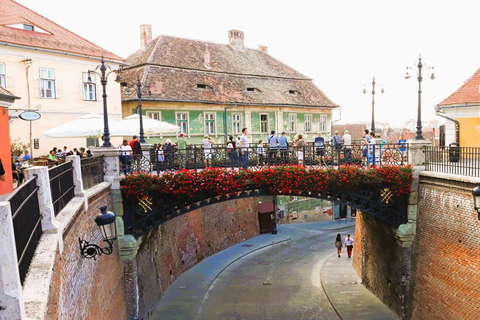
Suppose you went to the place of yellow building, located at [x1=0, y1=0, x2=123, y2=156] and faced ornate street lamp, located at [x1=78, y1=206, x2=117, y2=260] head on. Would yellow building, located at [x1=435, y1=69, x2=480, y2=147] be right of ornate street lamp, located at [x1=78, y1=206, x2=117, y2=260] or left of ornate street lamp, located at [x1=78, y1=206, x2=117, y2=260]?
left

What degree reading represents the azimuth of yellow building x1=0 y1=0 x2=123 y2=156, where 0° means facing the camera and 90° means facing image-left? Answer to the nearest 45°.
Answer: approximately 315°

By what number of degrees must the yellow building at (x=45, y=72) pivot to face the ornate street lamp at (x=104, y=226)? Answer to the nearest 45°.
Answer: approximately 45° to its right
